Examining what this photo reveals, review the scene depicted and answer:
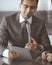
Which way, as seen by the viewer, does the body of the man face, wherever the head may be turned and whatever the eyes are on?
toward the camera

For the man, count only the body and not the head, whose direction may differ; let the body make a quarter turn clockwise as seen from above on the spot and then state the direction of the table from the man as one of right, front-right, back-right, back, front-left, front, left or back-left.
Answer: left
